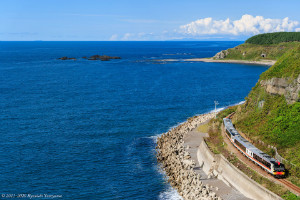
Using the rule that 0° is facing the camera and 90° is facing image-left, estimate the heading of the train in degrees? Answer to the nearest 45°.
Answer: approximately 315°

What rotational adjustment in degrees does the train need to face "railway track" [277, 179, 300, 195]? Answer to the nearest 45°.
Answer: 0° — it already faces it

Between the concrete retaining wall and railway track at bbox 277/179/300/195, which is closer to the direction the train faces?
the railway track
